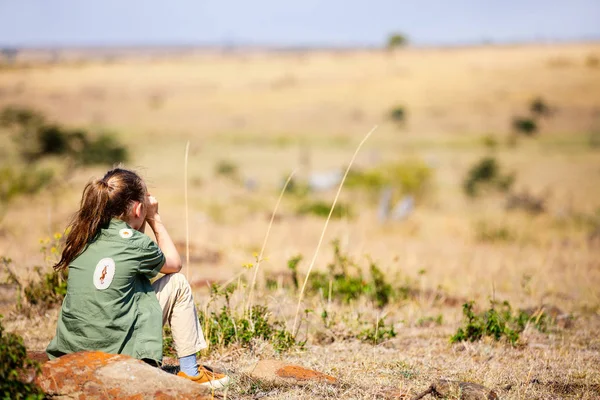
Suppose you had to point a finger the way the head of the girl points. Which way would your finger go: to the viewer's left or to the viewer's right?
to the viewer's right

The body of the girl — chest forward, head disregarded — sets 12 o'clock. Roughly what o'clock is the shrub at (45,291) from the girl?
The shrub is roughly at 10 o'clock from the girl.

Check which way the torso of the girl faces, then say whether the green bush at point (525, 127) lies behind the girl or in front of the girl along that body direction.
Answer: in front

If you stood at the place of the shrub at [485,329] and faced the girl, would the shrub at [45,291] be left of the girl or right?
right

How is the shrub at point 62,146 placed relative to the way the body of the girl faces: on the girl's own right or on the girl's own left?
on the girl's own left

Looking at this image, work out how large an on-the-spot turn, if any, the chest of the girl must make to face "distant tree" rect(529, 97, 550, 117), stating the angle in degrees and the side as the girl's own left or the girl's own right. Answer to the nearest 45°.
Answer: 0° — they already face it

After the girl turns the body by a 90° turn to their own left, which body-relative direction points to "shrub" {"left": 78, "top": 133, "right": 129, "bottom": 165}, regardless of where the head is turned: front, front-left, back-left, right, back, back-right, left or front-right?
front-right

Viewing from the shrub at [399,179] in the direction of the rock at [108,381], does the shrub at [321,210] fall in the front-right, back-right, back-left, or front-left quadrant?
front-right

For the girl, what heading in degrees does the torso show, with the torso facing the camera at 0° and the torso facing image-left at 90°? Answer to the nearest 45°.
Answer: approximately 225°
